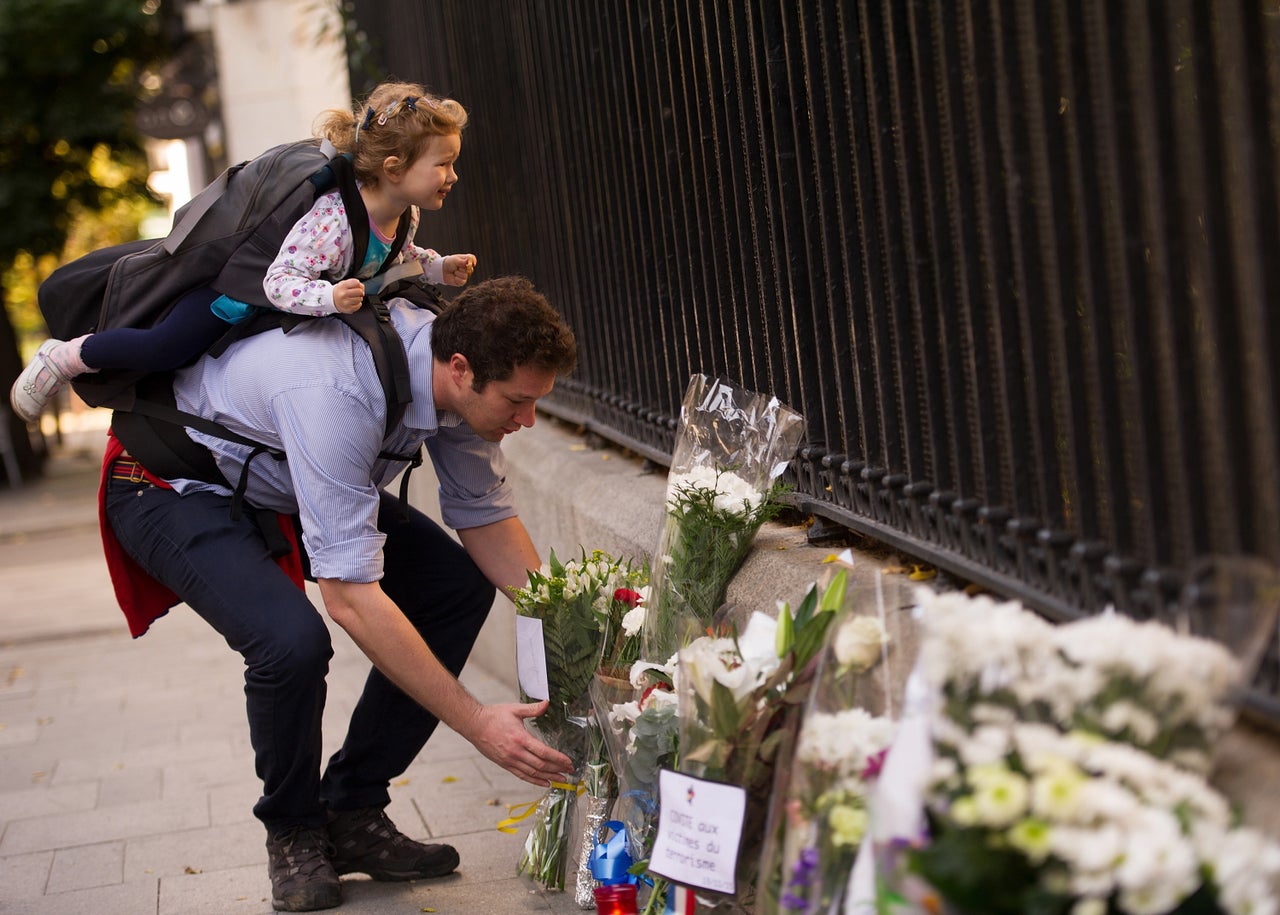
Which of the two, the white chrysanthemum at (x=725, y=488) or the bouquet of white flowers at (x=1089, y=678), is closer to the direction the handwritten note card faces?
the bouquet of white flowers

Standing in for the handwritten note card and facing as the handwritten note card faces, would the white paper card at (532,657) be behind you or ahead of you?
behind

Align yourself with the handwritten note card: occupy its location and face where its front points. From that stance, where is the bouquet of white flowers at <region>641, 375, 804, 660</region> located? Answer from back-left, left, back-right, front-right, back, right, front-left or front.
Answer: back

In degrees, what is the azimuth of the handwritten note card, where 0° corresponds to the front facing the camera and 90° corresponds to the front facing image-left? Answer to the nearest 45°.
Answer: approximately 0°

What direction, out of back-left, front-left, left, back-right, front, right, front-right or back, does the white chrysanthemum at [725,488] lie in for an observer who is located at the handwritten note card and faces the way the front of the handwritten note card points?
back
